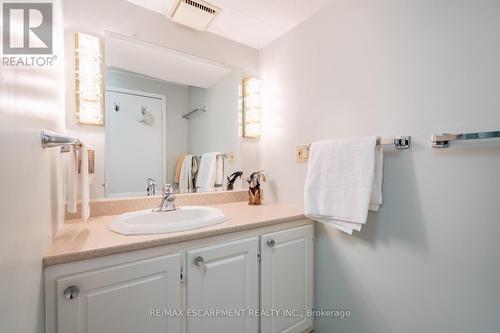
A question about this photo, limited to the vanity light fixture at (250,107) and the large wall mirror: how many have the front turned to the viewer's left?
0

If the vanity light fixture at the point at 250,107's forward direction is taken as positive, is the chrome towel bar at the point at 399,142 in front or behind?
in front

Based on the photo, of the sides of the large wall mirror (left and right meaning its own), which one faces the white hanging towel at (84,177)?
right

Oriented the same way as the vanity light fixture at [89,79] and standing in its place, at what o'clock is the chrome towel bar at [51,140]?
The chrome towel bar is roughly at 2 o'clock from the vanity light fixture.

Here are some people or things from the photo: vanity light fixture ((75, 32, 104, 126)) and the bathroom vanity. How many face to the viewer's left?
0

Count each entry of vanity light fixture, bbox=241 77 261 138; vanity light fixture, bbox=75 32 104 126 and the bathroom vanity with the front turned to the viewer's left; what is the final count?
0

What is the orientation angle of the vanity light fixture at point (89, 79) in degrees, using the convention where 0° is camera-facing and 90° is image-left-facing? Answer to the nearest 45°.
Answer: approximately 315°

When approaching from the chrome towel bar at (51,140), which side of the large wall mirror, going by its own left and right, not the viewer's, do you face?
right

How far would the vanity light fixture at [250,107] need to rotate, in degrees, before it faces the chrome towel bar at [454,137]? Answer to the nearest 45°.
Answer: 0° — it already faces it

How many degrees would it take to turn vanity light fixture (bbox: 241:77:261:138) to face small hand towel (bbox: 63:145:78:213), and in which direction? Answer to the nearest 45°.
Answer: approximately 90° to its right
